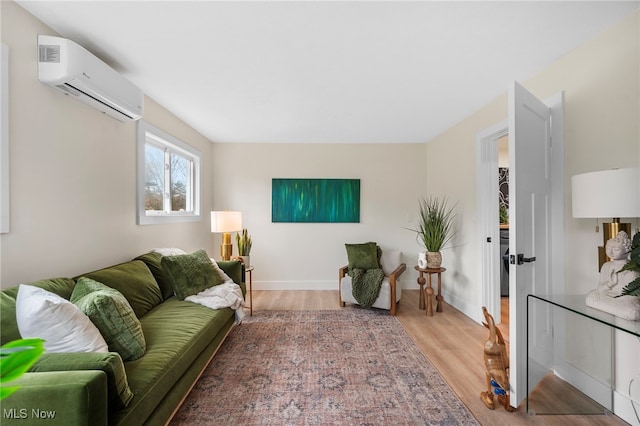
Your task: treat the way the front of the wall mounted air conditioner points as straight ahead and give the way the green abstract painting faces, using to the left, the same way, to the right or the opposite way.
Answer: to the right

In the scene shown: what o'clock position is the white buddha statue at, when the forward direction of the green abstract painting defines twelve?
The white buddha statue is roughly at 11 o'clock from the green abstract painting.

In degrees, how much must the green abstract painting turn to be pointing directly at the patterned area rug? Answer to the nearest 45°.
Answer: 0° — it already faces it

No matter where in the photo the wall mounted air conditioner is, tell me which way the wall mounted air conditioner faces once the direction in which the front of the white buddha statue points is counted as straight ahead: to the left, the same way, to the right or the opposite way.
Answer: the opposite way

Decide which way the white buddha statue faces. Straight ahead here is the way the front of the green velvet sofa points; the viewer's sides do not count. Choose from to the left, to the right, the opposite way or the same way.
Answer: the opposite way

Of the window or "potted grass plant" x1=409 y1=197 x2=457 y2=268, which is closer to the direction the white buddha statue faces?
the window
